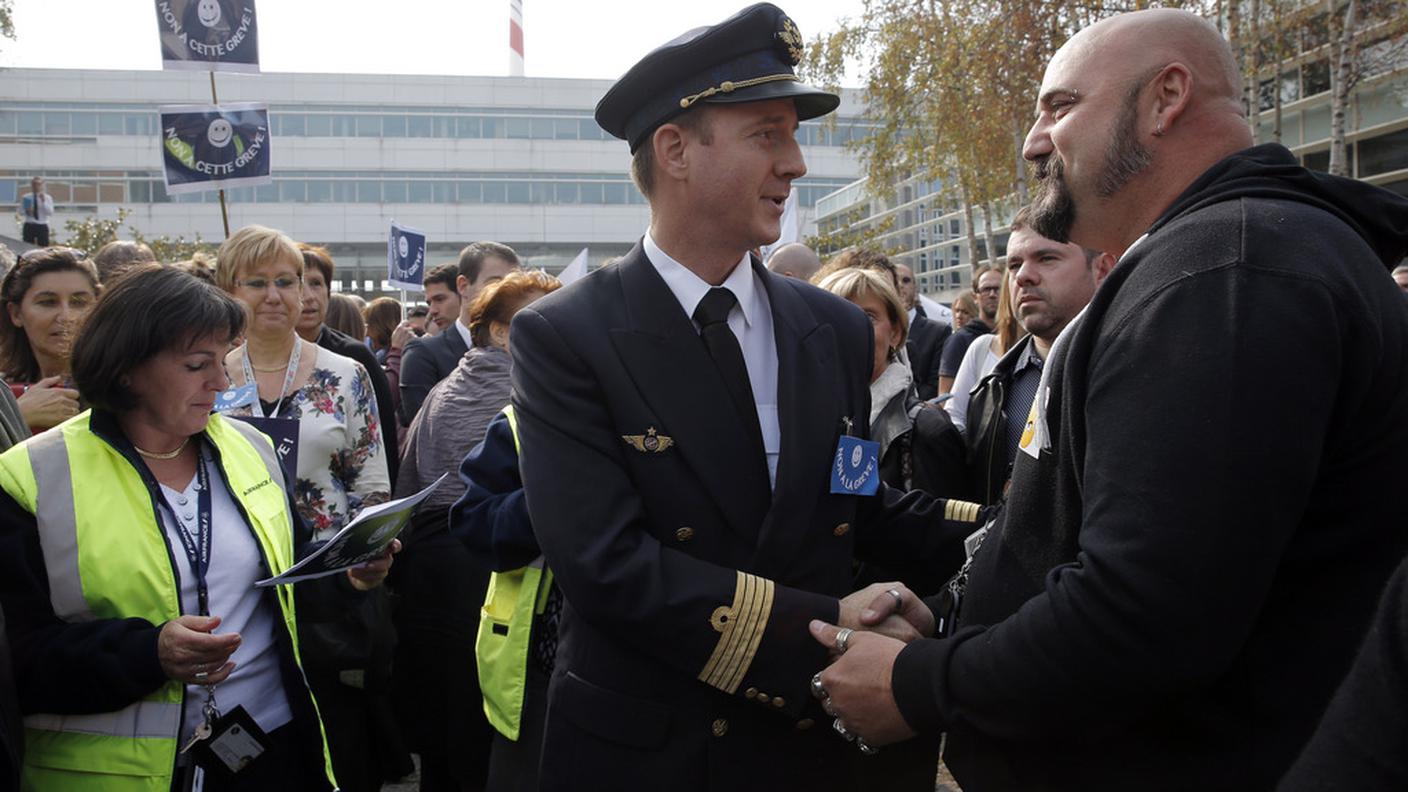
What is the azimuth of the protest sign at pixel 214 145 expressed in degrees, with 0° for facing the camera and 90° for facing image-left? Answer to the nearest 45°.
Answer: approximately 0°

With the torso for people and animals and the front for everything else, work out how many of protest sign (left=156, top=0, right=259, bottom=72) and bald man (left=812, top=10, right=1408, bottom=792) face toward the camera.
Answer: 1

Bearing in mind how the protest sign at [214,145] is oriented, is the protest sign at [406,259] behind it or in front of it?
behind

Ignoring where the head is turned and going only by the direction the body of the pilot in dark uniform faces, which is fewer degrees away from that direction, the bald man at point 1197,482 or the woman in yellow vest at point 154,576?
the bald man

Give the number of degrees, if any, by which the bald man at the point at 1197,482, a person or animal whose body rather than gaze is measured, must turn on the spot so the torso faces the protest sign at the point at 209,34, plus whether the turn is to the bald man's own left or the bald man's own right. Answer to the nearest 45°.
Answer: approximately 45° to the bald man's own right

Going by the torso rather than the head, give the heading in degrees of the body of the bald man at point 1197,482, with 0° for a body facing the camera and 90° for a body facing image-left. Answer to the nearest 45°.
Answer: approximately 90°

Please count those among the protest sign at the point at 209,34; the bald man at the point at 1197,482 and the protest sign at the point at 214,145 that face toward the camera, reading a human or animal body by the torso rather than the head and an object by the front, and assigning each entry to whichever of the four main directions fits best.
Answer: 2
